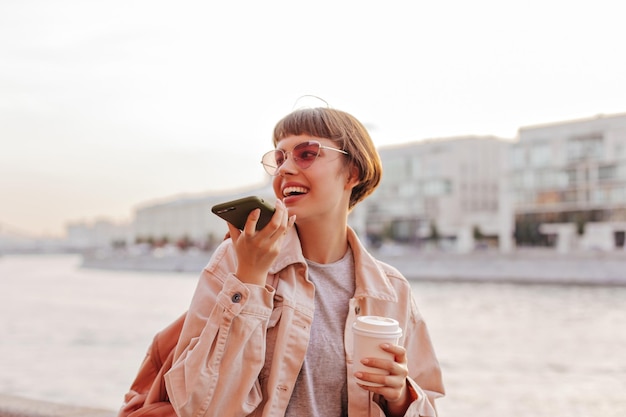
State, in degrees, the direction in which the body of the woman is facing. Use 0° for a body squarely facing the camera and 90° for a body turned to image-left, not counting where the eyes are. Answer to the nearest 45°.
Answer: approximately 0°

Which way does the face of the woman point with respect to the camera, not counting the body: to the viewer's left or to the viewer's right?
to the viewer's left
